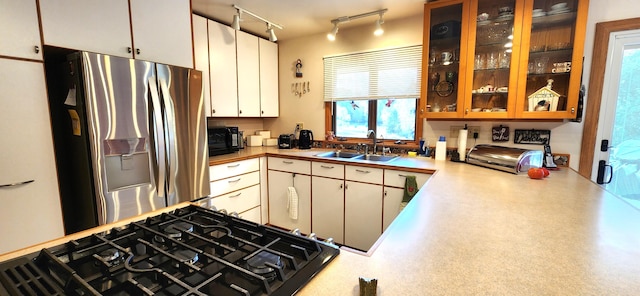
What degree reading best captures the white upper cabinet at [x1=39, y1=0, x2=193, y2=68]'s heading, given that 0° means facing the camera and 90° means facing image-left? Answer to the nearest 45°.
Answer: approximately 315°

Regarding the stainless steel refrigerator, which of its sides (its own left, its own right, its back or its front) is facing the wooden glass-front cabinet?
front

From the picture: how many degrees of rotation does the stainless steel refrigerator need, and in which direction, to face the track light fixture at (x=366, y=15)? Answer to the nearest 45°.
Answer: approximately 45° to its left

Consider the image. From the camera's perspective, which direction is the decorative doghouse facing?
toward the camera

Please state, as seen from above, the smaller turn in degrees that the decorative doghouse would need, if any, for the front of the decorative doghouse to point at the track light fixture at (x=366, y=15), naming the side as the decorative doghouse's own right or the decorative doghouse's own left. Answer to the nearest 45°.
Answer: approximately 90° to the decorative doghouse's own right

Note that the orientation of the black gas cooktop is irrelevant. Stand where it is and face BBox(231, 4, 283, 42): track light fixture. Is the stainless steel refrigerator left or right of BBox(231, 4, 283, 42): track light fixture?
left

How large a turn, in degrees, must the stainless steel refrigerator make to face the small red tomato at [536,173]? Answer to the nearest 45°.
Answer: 0° — it already faces it

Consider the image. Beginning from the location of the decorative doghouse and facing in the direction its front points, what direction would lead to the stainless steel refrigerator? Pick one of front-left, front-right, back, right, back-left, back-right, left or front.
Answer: front-right

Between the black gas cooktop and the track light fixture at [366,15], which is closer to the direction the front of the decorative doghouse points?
the black gas cooktop

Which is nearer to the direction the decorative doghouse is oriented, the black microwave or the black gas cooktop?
the black gas cooktop

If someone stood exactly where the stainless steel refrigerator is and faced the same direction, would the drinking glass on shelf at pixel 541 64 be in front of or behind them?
in front

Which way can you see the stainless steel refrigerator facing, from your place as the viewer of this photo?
facing the viewer and to the right of the viewer

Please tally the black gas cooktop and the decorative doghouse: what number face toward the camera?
1

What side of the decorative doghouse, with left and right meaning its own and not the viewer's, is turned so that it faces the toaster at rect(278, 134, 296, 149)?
right
